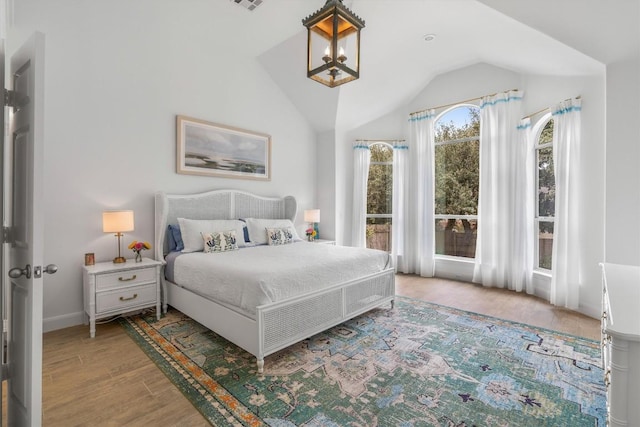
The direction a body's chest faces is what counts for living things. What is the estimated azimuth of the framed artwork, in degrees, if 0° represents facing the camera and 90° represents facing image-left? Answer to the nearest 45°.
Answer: approximately 315°

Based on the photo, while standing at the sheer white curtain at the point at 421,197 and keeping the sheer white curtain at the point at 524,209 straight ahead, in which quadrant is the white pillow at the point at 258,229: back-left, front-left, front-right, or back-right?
back-right

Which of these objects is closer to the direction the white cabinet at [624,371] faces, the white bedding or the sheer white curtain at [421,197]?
the white bedding

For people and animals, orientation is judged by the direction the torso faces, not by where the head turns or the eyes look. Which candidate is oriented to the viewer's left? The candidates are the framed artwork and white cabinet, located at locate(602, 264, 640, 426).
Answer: the white cabinet

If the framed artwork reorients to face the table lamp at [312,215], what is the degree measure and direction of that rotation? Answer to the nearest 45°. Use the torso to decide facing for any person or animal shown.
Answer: approximately 45° to its left

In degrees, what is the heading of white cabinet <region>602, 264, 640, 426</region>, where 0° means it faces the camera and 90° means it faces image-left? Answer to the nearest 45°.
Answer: approximately 90°

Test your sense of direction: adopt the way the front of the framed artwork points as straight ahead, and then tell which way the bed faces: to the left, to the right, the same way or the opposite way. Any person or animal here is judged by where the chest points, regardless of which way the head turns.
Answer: the same way

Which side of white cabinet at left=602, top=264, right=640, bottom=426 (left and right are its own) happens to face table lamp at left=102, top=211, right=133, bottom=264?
front

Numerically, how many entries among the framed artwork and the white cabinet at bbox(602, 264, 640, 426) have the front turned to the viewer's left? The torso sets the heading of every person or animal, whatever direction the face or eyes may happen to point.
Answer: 1

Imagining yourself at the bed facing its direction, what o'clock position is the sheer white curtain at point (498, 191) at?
The sheer white curtain is roughly at 10 o'clock from the bed.

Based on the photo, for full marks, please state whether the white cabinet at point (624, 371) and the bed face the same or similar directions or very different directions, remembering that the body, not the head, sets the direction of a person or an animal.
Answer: very different directions

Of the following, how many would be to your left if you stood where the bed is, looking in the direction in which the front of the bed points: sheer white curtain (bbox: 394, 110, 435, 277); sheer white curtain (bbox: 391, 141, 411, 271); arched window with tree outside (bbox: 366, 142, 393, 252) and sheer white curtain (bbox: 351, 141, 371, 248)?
4

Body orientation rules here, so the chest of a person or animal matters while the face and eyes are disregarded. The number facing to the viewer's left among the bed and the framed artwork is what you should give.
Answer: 0

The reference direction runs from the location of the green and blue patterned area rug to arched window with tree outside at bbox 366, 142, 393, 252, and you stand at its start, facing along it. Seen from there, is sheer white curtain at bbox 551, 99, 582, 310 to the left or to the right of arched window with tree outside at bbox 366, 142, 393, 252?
right

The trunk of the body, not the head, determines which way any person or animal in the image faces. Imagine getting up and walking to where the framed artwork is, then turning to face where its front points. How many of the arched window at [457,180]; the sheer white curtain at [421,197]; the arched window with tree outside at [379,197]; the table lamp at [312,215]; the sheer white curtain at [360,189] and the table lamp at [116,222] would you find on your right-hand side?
1

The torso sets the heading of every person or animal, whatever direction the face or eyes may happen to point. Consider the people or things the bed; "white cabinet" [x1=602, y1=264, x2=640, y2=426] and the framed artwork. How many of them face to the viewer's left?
1

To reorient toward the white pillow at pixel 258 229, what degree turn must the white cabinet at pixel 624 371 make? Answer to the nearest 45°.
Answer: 0° — it already faces it

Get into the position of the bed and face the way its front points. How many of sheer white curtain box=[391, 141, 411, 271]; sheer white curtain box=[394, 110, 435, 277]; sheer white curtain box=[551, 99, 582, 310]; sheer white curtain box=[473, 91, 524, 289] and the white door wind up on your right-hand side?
1

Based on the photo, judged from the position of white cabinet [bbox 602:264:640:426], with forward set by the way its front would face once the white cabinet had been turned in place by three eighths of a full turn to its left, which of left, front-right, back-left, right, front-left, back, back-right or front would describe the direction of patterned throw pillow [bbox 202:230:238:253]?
back-right

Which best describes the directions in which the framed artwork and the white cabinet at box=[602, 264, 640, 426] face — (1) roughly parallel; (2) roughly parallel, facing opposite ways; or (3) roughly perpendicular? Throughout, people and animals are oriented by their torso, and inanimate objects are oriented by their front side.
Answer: roughly parallel, facing opposite ways

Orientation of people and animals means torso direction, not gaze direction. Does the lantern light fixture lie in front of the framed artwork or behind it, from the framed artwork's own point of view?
in front

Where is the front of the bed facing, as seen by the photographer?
facing the viewer and to the right of the viewer
